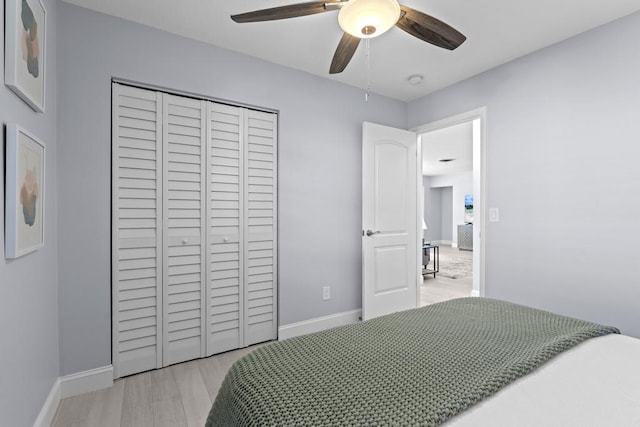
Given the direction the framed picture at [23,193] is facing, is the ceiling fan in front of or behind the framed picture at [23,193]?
in front

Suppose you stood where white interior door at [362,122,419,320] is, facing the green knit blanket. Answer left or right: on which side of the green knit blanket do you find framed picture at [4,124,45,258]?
right

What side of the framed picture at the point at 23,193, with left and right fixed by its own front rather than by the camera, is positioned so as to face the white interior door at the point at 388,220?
front

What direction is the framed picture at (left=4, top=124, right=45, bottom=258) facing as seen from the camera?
to the viewer's right

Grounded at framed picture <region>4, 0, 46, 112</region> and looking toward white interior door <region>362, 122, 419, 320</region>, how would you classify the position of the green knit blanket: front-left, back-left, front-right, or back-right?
front-right

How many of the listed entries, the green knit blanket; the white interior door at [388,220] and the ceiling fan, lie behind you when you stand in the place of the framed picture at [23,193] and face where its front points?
0

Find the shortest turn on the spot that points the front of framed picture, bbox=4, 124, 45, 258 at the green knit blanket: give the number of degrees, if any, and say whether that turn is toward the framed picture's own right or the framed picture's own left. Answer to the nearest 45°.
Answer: approximately 45° to the framed picture's own right
